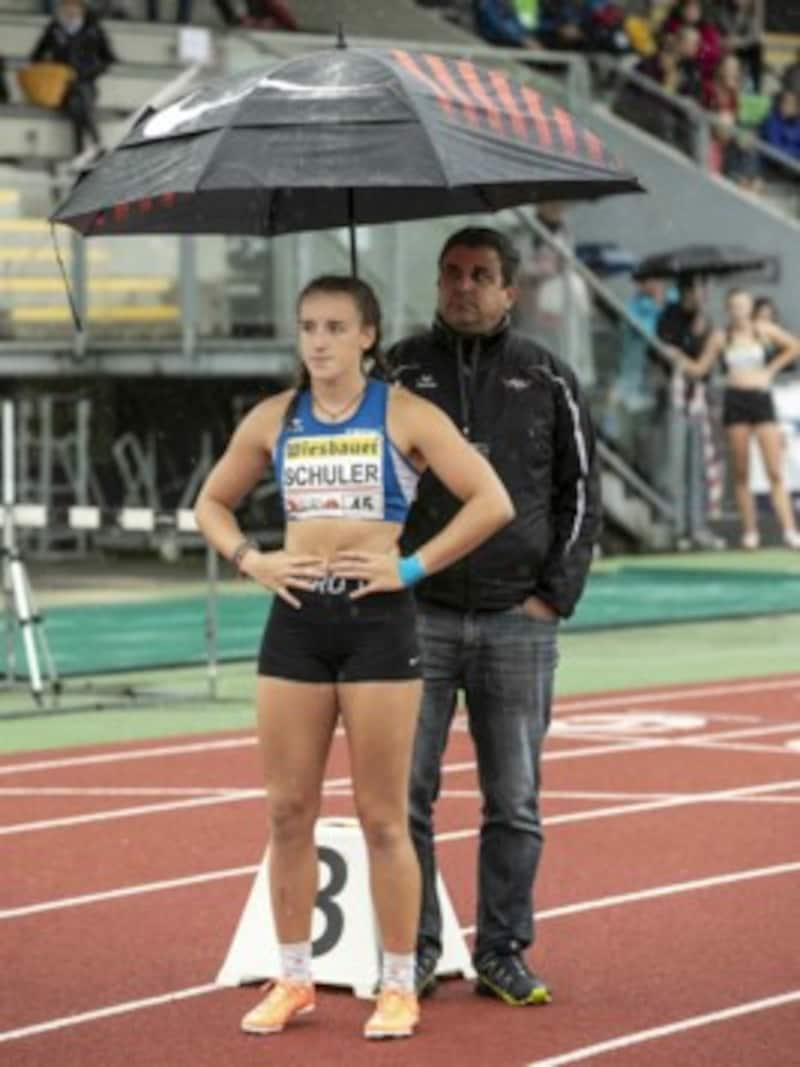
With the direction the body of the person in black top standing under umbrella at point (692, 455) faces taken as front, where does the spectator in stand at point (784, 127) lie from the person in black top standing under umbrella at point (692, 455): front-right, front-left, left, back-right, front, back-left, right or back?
back-left

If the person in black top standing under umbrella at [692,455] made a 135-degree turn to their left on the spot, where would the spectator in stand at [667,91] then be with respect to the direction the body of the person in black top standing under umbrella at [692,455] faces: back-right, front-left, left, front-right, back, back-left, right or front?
front

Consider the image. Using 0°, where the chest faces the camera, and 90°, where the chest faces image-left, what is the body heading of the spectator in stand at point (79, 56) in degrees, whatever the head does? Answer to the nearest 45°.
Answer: approximately 0°

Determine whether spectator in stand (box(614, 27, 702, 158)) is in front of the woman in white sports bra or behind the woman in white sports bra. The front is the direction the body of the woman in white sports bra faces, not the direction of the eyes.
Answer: behind

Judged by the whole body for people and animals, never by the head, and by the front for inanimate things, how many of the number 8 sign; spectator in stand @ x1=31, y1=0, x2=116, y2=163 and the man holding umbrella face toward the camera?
3

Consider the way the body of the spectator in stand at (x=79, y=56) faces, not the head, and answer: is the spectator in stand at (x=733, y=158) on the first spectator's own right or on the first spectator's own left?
on the first spectator's own left

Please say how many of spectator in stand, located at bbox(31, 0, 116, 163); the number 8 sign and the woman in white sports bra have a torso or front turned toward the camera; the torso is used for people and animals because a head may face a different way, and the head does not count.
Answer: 3

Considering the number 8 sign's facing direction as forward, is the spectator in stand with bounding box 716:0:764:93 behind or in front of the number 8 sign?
behind

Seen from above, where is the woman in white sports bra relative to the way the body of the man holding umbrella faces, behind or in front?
behind
